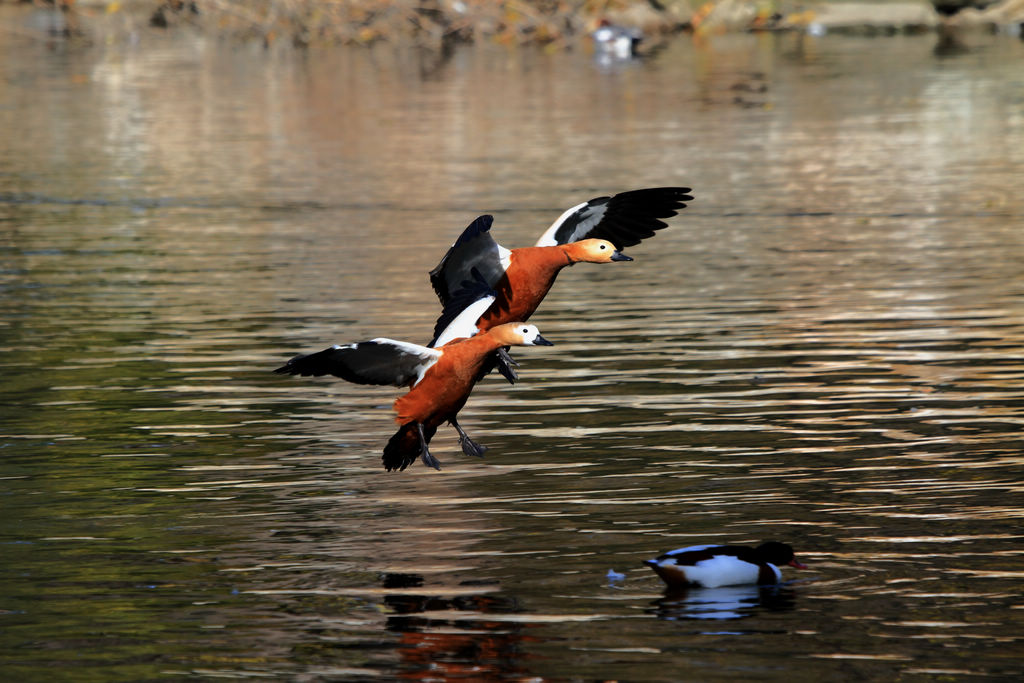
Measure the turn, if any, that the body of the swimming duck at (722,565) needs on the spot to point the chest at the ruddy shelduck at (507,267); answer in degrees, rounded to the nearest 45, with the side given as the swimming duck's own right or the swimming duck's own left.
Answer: approximately 135° to the swimming duck's own left

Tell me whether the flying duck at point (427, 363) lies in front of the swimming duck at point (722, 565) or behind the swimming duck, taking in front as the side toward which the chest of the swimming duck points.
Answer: behind

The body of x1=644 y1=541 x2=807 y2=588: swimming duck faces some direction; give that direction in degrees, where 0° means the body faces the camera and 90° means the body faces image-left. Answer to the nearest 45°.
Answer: approximately 270°
